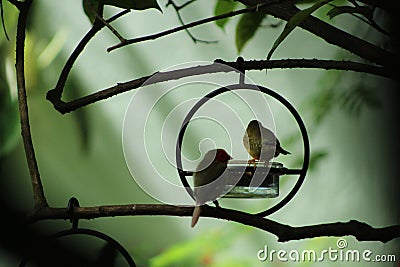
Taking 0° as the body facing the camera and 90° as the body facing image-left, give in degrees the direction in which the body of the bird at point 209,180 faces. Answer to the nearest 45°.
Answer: approximately 270°
